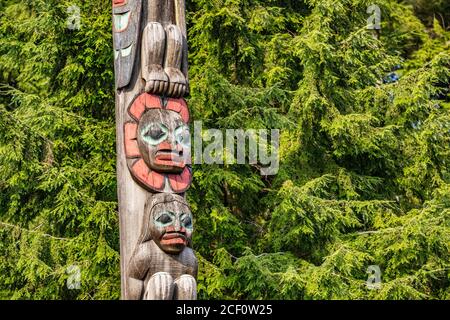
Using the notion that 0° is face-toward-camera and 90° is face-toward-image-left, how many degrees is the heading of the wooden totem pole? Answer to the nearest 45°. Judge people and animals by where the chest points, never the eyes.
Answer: approximately 315°
